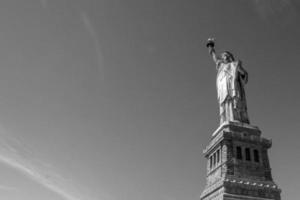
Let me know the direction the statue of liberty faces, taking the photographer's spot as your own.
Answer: facing the viewer and to the left of the viewer
